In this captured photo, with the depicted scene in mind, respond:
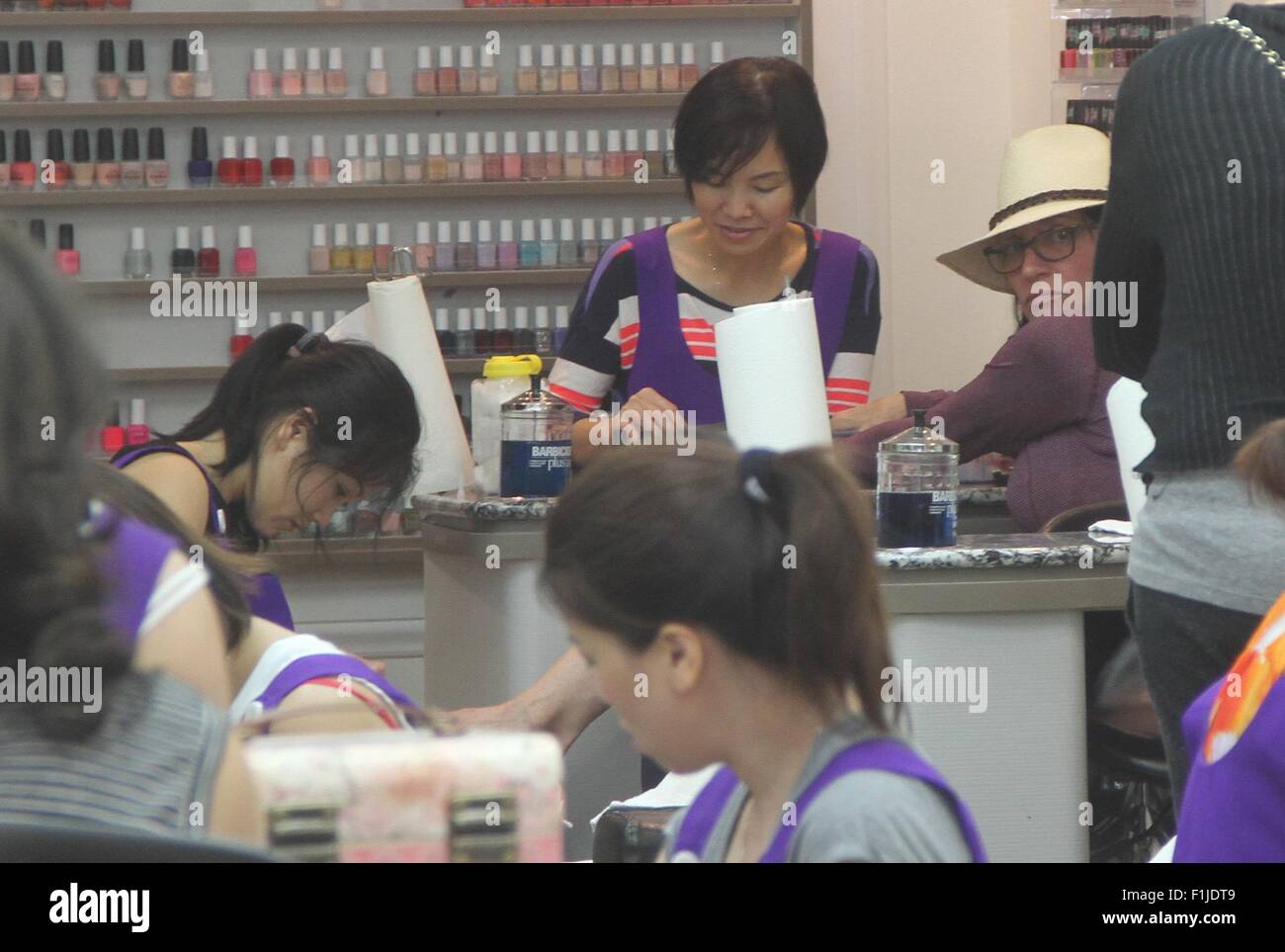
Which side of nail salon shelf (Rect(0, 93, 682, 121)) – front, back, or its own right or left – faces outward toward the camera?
front

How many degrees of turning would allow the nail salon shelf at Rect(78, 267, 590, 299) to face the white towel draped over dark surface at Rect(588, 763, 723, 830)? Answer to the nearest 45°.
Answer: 0° — it already faces it

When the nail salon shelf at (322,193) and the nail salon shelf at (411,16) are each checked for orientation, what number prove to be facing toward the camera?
2

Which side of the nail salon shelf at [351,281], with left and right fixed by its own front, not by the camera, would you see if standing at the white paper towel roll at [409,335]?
front

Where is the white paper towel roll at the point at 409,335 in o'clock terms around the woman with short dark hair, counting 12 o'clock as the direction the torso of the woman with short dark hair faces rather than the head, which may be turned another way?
The white paper towel roll is roughly at 3 o'clock from the woman with short dark hair.

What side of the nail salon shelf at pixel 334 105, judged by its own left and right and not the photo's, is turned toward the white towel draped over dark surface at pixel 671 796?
front

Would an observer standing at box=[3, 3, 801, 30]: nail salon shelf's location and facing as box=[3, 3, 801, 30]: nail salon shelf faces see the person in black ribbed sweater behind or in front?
in front

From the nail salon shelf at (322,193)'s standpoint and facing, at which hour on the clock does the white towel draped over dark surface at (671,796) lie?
The white towel draped over dark surface is roughly at 12 o'clock from the nail salon shelf.

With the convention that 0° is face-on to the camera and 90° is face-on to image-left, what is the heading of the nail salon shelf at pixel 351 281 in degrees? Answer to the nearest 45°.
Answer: approximately 0°
